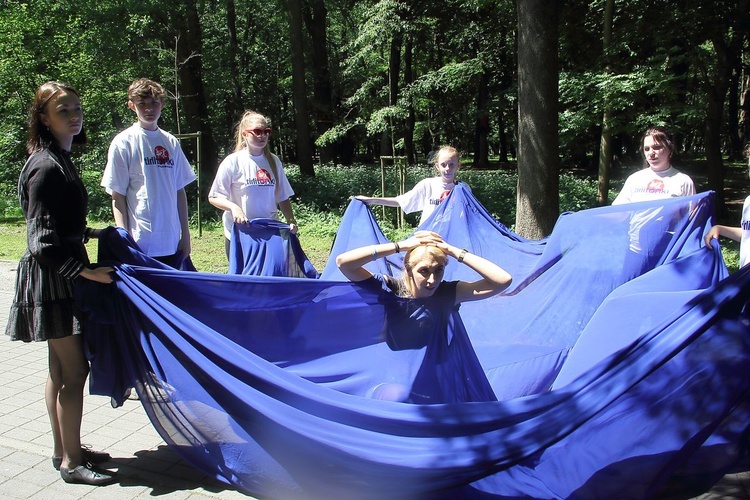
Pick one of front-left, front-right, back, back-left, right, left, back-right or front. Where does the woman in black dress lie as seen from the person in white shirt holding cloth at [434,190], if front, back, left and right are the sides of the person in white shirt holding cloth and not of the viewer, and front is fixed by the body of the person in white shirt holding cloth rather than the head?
front-right

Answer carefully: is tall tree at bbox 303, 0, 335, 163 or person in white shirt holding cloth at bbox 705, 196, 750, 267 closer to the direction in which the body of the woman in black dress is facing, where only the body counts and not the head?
the person in white shirt holding cloth

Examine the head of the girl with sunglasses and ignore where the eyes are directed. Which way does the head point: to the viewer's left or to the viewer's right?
to the viewer's right

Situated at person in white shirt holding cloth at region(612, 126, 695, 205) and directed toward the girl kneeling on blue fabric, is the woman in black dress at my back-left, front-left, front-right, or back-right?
front-right

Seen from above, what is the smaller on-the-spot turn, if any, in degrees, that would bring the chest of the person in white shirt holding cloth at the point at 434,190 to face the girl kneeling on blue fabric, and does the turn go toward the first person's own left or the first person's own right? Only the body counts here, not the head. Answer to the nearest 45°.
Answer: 0° — they already face them

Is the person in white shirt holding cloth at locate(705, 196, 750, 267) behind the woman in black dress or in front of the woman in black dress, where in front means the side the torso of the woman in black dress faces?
in front

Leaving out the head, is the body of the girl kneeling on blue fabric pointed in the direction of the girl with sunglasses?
no

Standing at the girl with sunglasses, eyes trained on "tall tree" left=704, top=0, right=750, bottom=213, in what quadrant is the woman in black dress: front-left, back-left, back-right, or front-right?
back-right

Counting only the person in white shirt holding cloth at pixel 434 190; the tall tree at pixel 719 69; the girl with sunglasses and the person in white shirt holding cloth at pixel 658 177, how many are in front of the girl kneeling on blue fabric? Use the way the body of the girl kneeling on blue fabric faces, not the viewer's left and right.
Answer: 0

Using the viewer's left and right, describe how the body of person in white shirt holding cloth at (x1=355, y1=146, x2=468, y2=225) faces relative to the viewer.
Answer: facing the viewer

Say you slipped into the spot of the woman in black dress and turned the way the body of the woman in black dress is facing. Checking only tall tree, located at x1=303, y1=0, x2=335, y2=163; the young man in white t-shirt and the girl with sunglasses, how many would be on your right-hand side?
0

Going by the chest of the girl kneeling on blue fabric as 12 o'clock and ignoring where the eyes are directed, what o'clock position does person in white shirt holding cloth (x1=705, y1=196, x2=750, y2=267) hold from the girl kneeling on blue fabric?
The person in white shirt holding cloth is roughly at 8 o'clock from the girl kneeling on blue fabric.

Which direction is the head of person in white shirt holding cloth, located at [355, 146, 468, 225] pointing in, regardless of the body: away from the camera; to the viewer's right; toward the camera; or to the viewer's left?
toward the camera

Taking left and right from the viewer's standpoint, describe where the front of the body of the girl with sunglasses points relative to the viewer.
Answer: facing the viewer and to the right of the viewer

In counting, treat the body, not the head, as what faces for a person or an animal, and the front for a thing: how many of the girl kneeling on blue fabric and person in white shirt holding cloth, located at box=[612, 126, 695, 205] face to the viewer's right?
0

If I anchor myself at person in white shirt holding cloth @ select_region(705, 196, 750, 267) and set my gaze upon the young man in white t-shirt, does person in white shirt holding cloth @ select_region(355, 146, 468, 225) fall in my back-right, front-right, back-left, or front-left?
front-right

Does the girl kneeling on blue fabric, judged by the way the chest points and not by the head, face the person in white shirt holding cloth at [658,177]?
no
